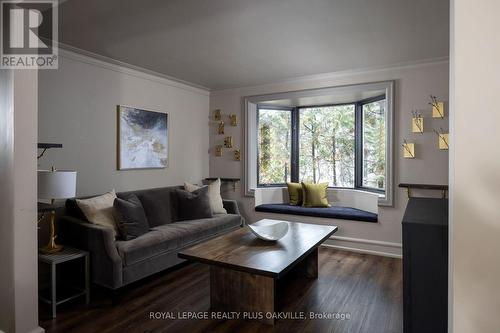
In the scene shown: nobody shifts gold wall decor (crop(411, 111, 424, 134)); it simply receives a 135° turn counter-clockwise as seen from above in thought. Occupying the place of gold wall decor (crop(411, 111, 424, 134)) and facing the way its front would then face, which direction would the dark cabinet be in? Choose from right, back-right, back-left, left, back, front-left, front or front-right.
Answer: back-right

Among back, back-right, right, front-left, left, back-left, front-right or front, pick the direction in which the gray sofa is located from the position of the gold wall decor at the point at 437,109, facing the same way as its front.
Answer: front-right

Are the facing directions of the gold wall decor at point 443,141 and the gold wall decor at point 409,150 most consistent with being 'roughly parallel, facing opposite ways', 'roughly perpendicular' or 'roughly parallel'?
roughly parallel

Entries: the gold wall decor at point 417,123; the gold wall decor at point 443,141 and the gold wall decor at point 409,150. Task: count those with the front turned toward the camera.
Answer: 3

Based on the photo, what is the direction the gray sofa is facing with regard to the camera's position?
facing the viewer and to the right of the viewer

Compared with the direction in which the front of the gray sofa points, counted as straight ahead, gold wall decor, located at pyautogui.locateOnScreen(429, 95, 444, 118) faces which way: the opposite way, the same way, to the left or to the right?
to the right

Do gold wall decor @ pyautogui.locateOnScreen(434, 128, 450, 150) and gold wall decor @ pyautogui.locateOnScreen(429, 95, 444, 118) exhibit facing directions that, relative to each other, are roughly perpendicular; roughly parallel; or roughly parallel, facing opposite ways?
roughly parallel

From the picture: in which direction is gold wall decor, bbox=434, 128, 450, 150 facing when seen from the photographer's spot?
facing the viewer

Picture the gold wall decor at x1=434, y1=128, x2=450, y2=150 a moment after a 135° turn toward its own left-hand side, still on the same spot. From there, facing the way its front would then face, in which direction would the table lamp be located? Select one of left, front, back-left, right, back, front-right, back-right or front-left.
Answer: back

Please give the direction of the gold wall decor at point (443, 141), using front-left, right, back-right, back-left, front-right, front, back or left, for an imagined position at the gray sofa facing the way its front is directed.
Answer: front-left

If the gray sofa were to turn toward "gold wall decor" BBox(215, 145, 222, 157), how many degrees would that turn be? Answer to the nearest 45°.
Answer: approximately 90° to its left

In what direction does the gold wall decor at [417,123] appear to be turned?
toward the camera

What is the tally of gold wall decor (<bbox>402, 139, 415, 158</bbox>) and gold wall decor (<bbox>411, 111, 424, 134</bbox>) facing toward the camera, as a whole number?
2

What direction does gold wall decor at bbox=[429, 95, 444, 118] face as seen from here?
toward the camera

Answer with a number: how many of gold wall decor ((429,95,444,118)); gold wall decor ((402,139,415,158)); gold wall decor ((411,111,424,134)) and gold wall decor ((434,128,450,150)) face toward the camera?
4
